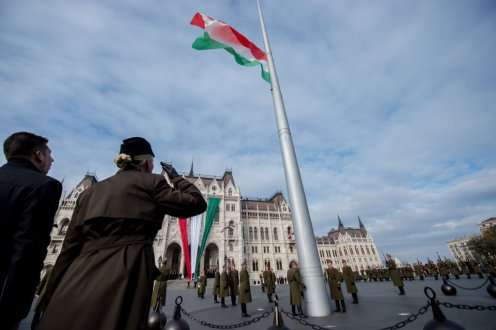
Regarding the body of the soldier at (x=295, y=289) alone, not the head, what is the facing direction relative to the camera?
to the viewer's right

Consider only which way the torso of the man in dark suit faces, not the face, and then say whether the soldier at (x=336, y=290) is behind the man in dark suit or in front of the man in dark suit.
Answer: in front

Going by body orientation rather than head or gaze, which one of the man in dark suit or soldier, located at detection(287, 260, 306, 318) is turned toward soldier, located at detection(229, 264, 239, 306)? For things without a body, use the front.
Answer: the man in dark suit

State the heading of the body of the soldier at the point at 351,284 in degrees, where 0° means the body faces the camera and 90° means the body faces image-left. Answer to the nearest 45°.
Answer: approximately 90°

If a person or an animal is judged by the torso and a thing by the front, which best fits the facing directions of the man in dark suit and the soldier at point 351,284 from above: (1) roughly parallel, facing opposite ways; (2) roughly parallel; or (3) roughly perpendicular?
roughly perpendicular

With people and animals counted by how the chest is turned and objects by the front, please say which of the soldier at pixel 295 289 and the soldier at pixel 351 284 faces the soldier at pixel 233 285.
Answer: the soldier at pixel 351 284

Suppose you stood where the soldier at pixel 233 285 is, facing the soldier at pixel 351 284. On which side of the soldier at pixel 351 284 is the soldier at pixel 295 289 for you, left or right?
right

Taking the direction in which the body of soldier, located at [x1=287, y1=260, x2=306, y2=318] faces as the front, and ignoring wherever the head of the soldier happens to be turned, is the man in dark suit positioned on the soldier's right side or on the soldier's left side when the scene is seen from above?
on the soldier's right side

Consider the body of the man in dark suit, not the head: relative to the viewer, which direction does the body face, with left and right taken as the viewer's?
facing away from the viewer and to the right of the viewer

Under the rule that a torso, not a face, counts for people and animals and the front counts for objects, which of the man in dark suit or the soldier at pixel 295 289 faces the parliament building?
the man in dark suit

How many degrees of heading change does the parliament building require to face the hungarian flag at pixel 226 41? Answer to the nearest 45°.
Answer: approximately 45° to its right

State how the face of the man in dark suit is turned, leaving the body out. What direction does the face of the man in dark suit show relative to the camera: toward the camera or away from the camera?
away from the camera

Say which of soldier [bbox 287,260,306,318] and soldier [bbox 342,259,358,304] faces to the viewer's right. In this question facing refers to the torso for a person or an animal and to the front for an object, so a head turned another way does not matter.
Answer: soldier [bbox 287,260,306,318]
